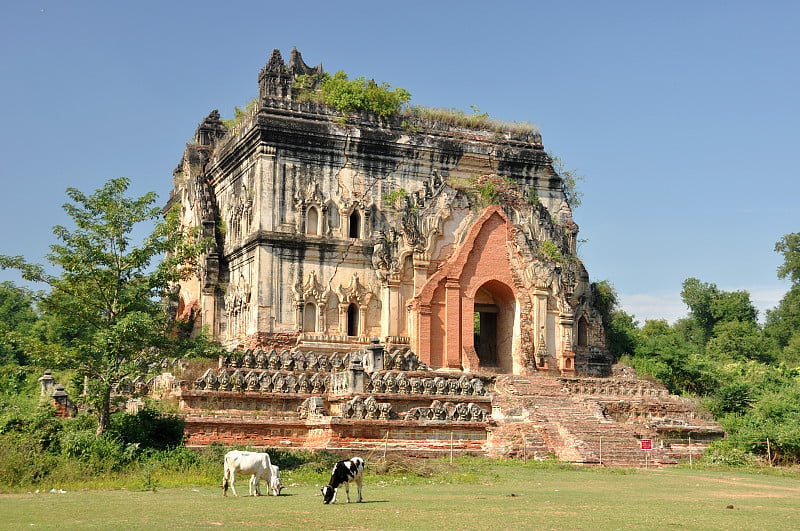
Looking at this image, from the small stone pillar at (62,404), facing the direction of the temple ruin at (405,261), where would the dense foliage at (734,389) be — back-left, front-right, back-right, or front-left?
front-right

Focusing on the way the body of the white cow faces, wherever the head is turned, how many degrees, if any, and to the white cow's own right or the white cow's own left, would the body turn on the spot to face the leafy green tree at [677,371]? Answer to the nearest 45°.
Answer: approximately 45° to the white cow's own left

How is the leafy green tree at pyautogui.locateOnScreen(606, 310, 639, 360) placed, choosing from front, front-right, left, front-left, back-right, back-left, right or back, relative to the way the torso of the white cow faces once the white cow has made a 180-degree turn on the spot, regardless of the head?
back-right

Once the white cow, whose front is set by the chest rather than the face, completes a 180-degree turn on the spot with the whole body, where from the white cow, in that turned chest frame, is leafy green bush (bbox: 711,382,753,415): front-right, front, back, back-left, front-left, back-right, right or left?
back-right

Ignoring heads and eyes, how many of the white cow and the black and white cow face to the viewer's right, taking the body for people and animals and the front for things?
1

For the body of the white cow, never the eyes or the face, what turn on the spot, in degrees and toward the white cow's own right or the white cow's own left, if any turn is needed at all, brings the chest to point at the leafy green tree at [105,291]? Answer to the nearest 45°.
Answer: approximately 135° to the white cow's own left

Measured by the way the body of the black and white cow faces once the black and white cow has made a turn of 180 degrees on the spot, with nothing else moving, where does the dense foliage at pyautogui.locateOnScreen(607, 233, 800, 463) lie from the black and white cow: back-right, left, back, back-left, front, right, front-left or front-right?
front

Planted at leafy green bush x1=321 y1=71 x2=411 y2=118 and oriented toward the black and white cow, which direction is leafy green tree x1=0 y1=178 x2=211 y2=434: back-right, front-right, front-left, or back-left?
front-right

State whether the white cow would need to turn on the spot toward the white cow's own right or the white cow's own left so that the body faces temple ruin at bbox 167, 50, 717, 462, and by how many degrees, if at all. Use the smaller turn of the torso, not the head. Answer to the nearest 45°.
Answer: approximately 90° to the white cow's own left

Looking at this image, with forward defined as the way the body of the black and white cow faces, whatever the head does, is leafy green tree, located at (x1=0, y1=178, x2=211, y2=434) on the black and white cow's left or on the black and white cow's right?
on the black and white cow's right

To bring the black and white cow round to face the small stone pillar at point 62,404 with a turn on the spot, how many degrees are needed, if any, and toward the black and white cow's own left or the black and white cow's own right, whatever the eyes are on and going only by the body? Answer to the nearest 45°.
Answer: approximately 90° to the black and white cow's own right

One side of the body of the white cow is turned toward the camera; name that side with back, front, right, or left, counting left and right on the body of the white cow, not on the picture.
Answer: right

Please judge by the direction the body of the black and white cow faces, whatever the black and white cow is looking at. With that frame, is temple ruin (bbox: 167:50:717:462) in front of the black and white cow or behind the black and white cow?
behind

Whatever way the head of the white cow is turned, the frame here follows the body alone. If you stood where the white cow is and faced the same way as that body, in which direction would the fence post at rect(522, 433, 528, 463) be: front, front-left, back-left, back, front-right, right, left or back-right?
front-left

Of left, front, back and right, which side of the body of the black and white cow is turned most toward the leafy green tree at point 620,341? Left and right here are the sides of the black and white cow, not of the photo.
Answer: back

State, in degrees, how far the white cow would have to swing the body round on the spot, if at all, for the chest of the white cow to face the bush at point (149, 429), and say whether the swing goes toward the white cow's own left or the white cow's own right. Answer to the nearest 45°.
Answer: approximately 135° to the white cow's own left

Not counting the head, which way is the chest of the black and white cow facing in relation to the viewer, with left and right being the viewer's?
facing the viewer and to the left of the viewer
